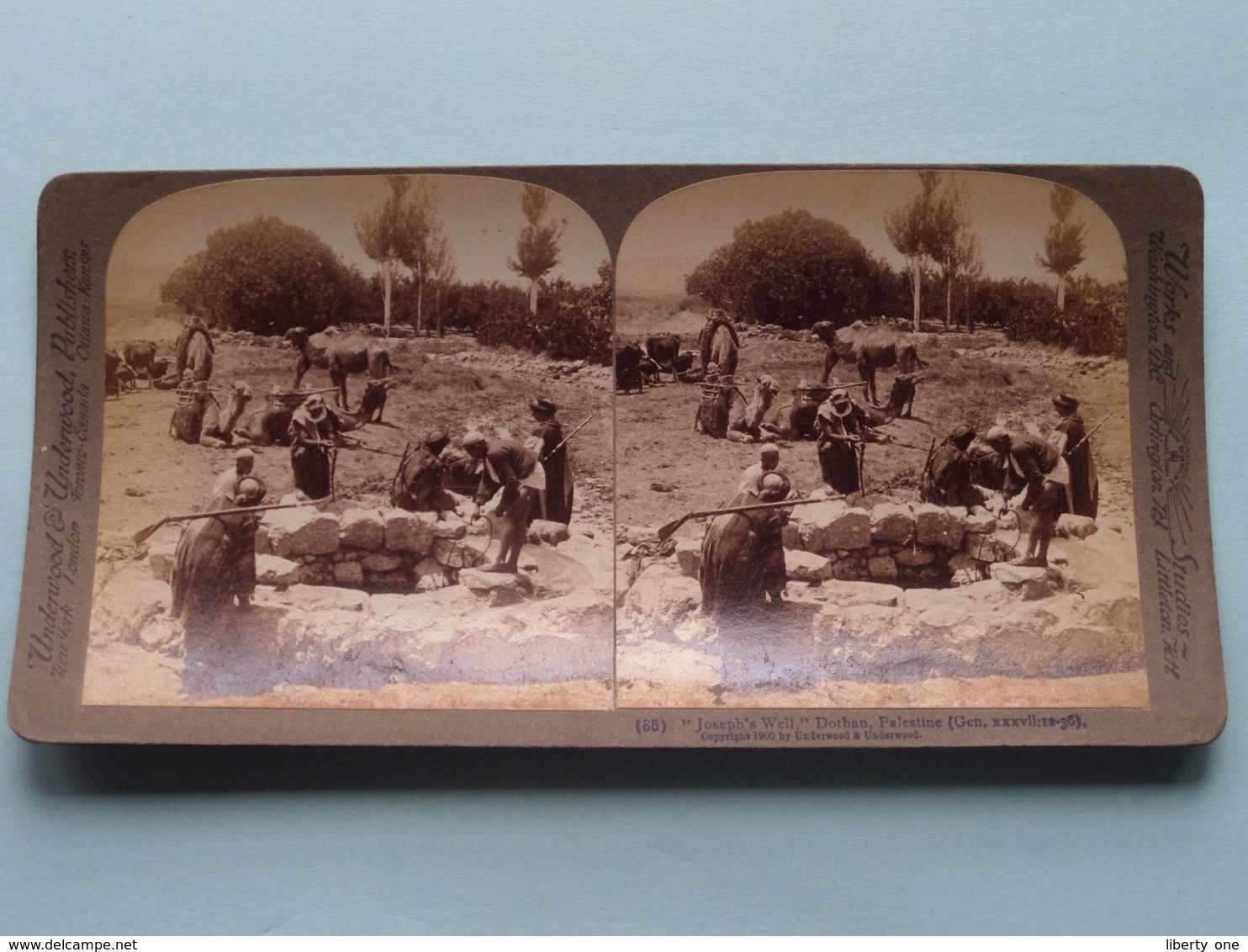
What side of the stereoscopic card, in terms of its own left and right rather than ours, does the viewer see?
front
